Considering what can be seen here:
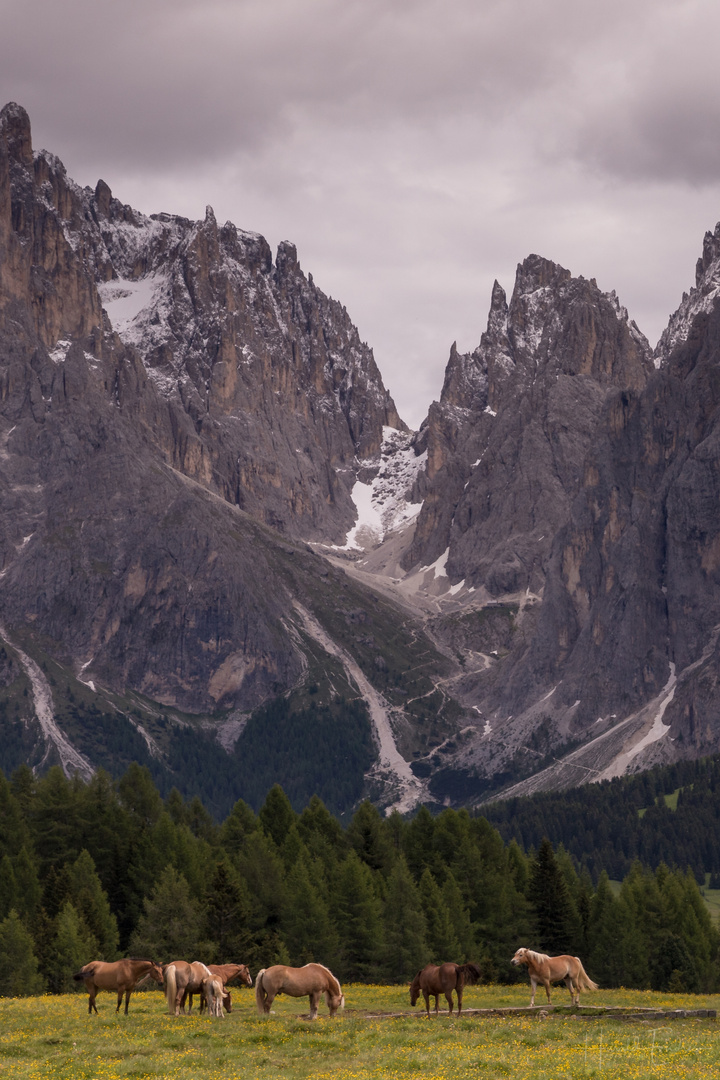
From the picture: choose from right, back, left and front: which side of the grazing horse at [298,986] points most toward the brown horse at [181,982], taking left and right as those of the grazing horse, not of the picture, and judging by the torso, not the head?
back

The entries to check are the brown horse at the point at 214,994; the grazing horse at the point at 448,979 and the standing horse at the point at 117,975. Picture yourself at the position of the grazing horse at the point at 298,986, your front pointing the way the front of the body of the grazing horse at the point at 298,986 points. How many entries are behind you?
2

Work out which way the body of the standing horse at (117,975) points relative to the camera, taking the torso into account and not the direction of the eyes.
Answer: to the viewer's right

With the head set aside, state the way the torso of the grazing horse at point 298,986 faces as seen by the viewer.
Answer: to the viewer's right

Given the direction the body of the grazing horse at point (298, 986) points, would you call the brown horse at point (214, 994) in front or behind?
behind
